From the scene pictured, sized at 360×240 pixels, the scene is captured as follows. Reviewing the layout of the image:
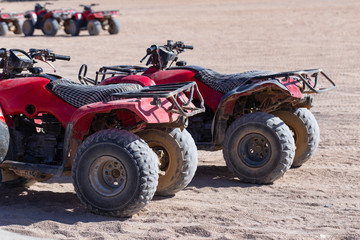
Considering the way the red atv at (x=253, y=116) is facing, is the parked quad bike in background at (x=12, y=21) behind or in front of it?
in front

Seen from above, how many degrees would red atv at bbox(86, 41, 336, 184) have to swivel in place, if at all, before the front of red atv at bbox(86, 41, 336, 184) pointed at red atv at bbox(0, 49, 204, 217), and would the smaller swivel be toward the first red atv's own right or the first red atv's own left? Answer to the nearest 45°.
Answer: approximately 90° to the first red atv's own left

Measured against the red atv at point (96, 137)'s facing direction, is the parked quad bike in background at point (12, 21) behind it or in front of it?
in front

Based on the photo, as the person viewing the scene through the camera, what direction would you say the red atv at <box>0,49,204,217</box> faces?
facing away from the viewer and to the left of the viewer

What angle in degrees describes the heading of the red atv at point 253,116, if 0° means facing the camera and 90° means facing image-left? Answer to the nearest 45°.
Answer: approximately 135°

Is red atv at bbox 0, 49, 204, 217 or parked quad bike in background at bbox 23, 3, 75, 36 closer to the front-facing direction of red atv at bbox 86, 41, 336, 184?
the parked quad bike in background
